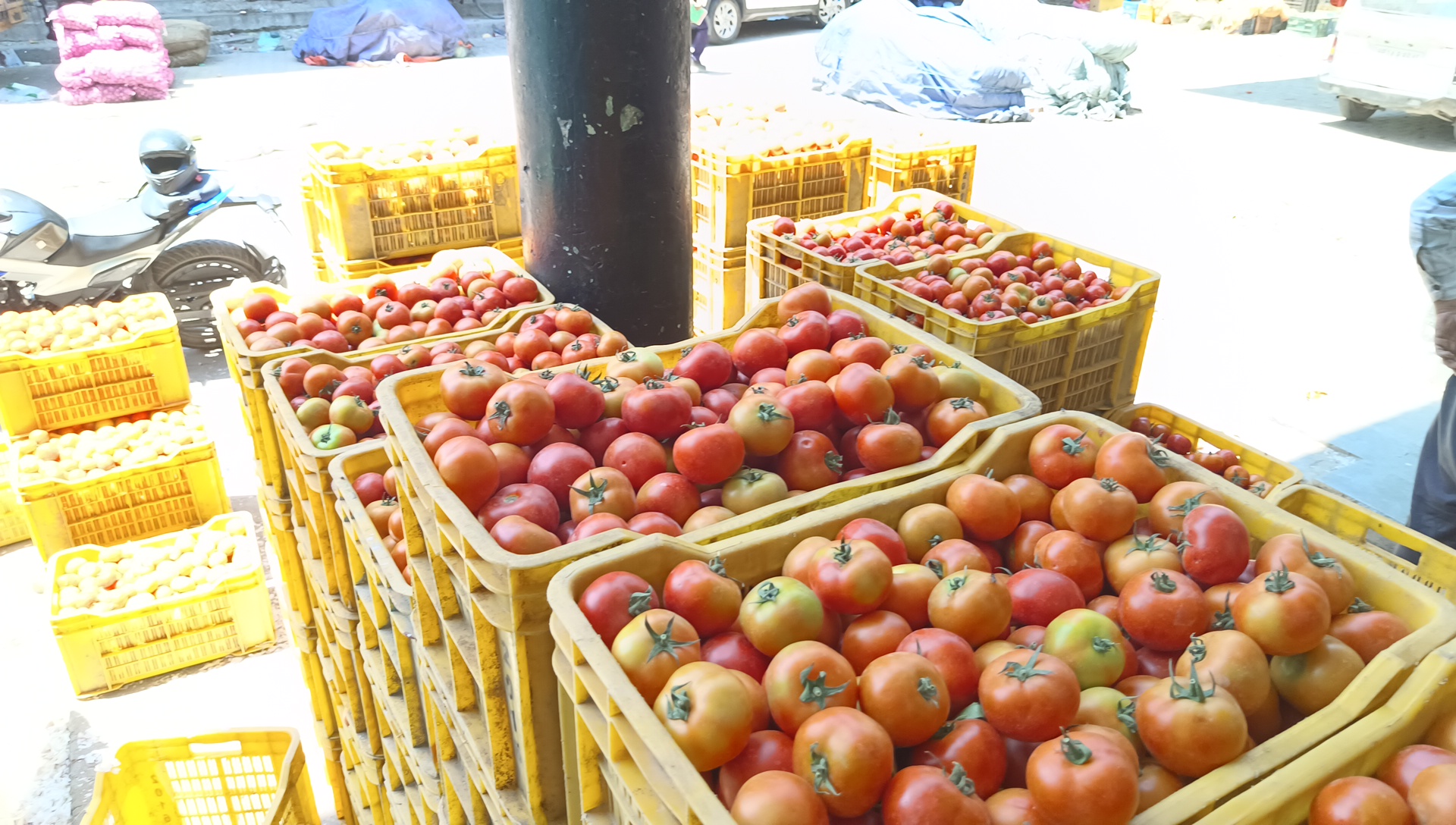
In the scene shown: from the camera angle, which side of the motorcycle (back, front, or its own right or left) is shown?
left

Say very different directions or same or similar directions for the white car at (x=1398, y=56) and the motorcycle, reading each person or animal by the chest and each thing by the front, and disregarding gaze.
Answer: very different directions
